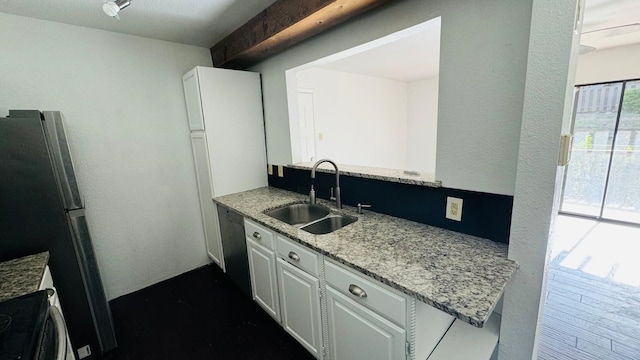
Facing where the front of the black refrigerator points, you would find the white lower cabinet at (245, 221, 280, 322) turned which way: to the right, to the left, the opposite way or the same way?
the opposite way

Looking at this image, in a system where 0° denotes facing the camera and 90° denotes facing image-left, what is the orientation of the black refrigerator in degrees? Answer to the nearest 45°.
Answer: approximately 270°

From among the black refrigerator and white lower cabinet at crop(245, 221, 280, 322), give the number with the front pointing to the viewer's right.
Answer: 1

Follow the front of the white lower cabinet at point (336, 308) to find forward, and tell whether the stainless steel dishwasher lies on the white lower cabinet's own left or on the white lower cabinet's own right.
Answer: on the white lower cabinet's own right

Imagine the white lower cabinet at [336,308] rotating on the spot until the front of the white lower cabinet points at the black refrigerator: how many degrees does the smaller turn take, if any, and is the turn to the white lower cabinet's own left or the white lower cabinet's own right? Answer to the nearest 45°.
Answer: approximately 45° to the white lower cabinet's own right

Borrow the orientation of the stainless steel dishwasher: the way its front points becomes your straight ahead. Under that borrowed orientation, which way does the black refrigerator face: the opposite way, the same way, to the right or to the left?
the opposite way

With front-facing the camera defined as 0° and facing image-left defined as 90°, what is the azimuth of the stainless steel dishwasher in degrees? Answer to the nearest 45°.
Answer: approximately 45°

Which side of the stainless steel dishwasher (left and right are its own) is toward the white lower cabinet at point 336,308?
left
